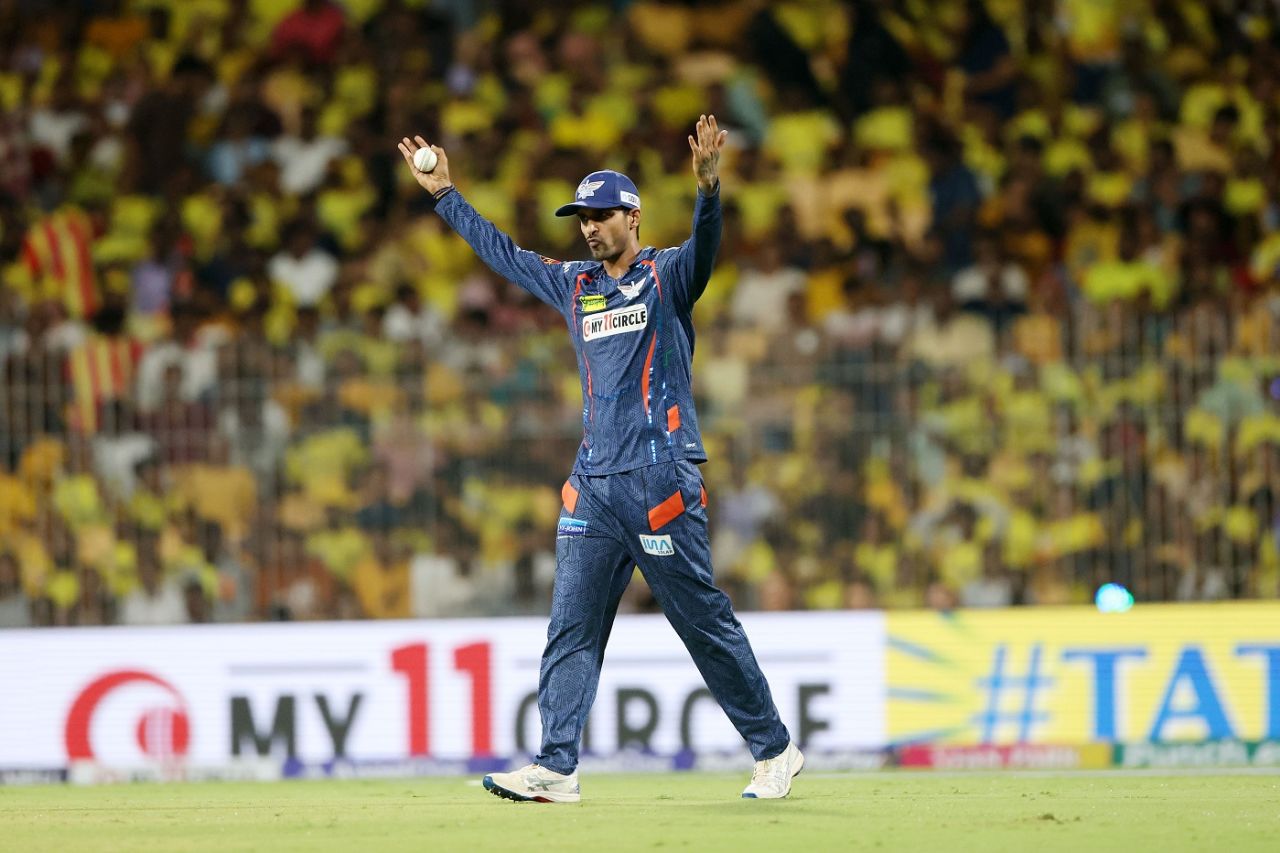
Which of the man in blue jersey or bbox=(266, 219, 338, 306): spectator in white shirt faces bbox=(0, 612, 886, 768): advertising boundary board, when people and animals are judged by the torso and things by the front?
the spectator in white shirt

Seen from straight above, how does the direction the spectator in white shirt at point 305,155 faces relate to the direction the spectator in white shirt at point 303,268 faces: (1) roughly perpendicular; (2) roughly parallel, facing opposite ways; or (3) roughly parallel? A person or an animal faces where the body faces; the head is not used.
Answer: roughly parallel

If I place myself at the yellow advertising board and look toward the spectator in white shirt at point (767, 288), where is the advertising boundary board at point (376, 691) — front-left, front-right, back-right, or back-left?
front-left

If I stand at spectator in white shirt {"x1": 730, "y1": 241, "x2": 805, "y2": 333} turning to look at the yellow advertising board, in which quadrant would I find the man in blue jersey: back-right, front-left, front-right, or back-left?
front-right

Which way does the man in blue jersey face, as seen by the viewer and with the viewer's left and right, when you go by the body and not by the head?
facing the viewer and to the left of the viewer

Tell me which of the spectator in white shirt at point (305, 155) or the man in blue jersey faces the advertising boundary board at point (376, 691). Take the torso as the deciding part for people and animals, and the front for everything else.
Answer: the spectator in white shirt

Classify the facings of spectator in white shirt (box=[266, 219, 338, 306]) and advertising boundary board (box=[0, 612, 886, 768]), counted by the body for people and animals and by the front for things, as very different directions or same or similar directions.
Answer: same or similar directions

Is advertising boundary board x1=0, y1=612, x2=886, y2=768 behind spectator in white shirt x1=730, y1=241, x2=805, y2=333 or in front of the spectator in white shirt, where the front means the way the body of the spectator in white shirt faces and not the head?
in front

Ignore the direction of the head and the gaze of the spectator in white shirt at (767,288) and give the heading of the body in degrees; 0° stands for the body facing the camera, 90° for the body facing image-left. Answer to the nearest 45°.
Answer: approximately 0°

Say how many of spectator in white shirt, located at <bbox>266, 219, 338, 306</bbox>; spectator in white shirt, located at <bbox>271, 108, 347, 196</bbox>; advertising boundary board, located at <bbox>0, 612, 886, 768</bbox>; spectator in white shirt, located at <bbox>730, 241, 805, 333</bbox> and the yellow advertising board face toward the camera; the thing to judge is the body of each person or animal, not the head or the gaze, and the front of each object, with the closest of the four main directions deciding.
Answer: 5

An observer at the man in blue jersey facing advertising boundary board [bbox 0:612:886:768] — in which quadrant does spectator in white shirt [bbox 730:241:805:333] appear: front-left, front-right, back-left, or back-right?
front-right

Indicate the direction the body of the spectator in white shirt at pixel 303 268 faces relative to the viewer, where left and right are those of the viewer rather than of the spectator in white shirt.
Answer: facing the viewer

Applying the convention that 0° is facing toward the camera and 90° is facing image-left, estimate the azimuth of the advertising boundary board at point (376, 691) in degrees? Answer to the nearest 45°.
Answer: approximately 0°

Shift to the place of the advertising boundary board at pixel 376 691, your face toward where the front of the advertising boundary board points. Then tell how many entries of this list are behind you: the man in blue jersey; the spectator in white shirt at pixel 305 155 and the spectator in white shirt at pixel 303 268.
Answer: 2

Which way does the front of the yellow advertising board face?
toward the camera

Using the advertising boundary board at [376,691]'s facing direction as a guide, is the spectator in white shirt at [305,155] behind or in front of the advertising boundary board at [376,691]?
behind

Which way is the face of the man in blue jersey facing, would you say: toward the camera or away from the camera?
toward the camera

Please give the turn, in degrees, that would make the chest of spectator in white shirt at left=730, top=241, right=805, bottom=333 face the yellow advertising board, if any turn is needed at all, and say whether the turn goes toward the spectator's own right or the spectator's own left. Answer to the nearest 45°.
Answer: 0° — they already face it

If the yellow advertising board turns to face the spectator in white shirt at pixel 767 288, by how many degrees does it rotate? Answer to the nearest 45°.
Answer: approximately 135° to its right

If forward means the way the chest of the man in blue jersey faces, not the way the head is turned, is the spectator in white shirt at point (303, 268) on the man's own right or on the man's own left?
on the man's own right
